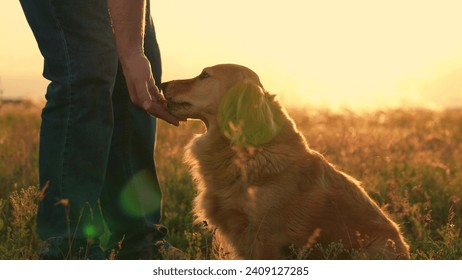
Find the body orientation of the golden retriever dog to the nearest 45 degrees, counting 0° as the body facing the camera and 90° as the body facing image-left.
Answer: approximately 90°
